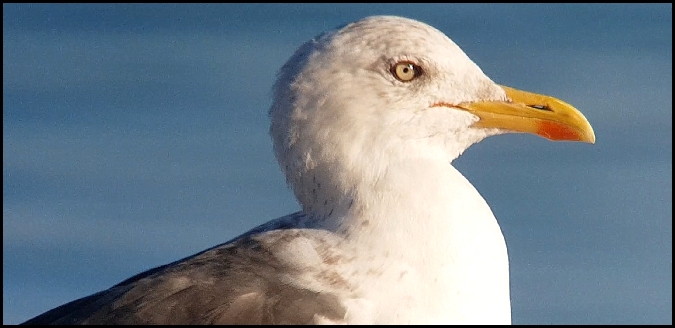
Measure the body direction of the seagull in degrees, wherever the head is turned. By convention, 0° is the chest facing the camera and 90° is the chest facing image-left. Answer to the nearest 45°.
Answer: approximately 270°
